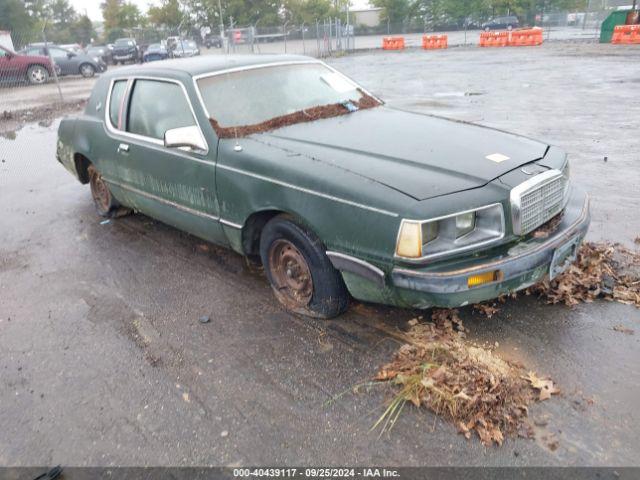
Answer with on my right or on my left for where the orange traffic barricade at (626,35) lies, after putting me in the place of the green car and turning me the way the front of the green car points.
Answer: on my left

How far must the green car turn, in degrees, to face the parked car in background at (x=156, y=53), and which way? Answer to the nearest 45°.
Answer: approximately 135° to its left

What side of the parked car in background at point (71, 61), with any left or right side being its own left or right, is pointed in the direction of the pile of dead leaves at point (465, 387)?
right

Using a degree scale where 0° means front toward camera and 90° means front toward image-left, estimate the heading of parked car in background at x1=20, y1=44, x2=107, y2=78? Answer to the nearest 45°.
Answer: approximately 270°
